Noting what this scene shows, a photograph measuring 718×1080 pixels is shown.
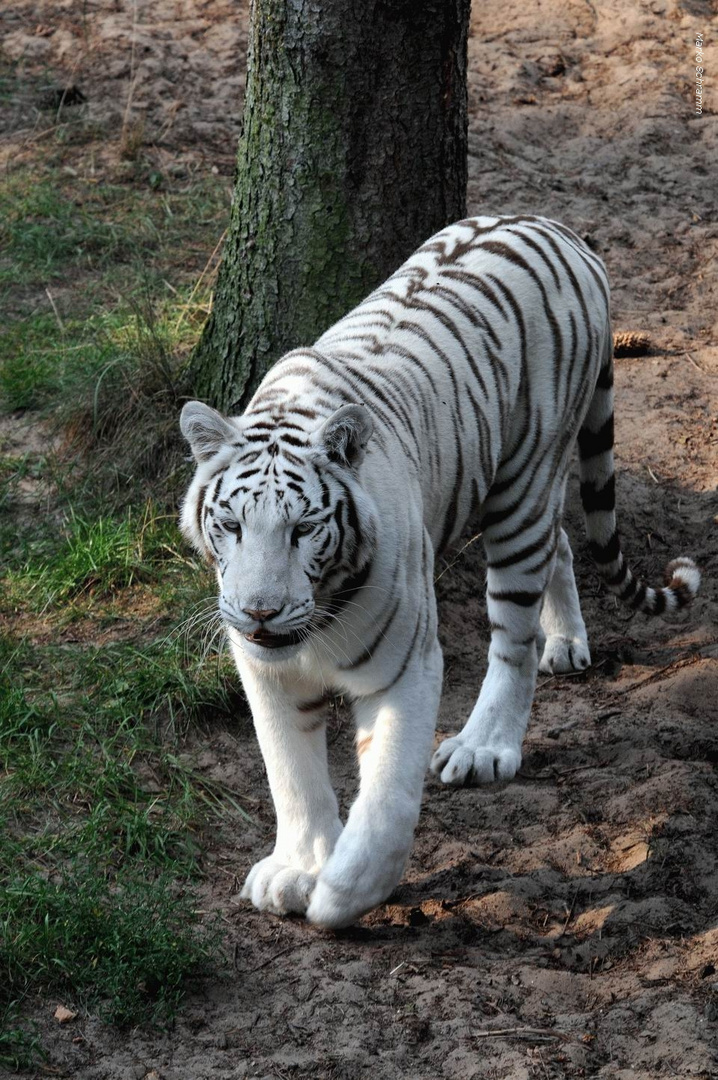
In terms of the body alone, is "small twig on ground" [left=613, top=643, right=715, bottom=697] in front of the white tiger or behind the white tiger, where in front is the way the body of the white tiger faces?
behind

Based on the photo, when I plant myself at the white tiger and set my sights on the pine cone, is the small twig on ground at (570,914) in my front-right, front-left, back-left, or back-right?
back-right

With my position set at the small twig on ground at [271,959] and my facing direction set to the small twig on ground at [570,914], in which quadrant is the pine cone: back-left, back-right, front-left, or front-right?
front-left

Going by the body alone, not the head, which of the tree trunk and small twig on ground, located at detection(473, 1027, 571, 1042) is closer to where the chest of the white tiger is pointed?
the small twig on ground

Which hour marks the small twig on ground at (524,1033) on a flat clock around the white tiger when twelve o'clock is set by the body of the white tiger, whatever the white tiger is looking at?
The small twig on ground is roughly at 10 o'clock from the white tiger.

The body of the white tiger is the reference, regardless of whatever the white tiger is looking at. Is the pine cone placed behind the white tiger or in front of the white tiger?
behind

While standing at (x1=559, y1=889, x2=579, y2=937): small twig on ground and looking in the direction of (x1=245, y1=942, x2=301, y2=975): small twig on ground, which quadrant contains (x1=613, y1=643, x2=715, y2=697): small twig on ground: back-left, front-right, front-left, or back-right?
back-right
